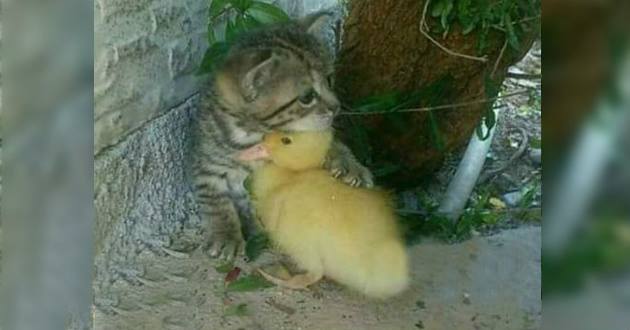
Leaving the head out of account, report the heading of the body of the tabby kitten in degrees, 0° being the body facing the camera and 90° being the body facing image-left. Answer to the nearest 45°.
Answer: approximately 315°

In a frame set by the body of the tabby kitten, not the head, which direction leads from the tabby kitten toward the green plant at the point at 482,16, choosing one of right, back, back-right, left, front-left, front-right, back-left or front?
front-left

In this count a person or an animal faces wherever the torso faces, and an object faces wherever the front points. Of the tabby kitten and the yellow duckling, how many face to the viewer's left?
1

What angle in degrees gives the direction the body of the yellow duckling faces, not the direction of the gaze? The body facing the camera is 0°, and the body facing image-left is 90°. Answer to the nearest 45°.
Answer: approximately 90°
